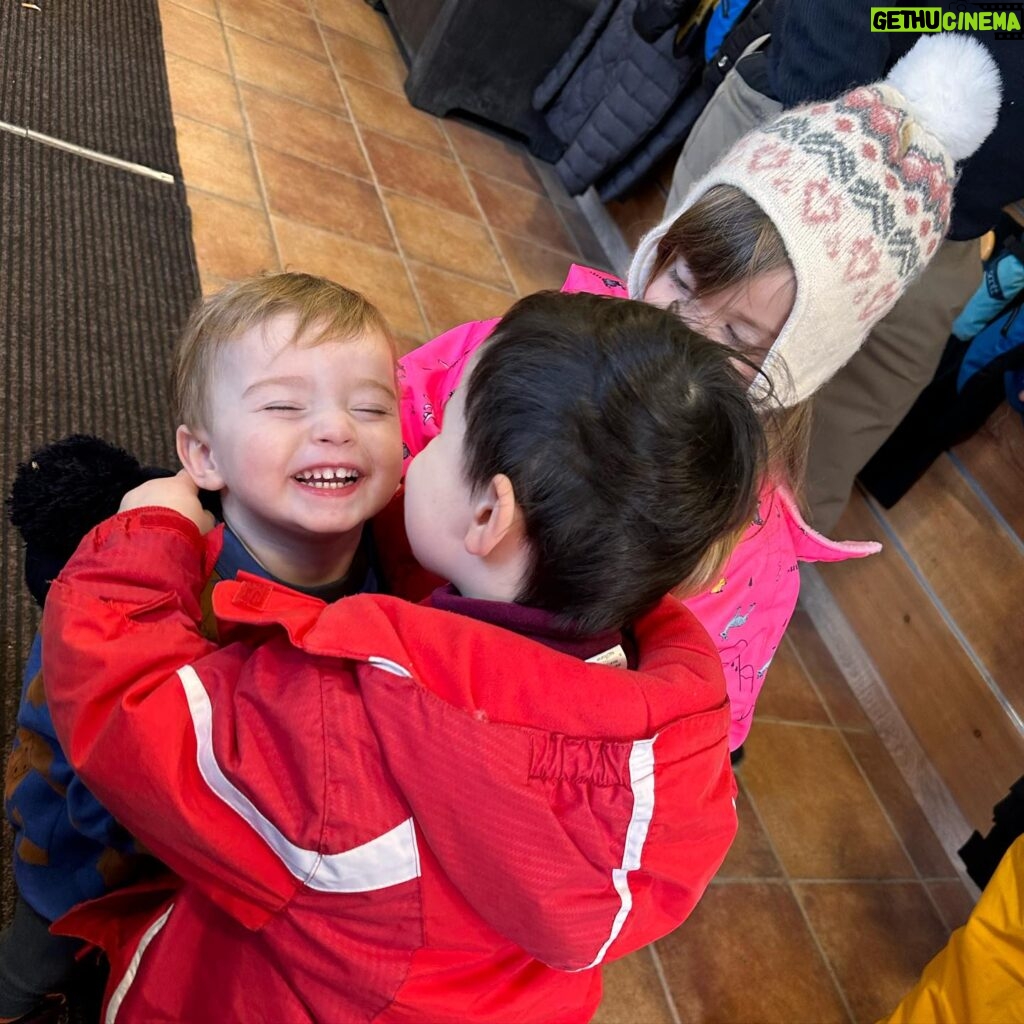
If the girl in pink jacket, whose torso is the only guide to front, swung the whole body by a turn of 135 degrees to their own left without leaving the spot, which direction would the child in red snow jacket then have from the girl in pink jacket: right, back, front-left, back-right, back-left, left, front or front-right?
right

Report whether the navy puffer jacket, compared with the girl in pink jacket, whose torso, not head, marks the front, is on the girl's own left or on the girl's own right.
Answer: on the girl's own right

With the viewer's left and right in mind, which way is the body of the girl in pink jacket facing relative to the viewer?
facing the viewer and to the left of the viewer

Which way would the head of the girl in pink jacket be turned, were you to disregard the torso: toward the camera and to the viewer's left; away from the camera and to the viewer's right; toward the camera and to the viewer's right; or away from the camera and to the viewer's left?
toward the camera and to the viewer's left

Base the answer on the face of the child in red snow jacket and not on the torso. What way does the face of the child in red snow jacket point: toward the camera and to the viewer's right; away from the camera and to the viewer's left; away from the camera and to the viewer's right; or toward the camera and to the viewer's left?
away from the camera and to the viewer's left
